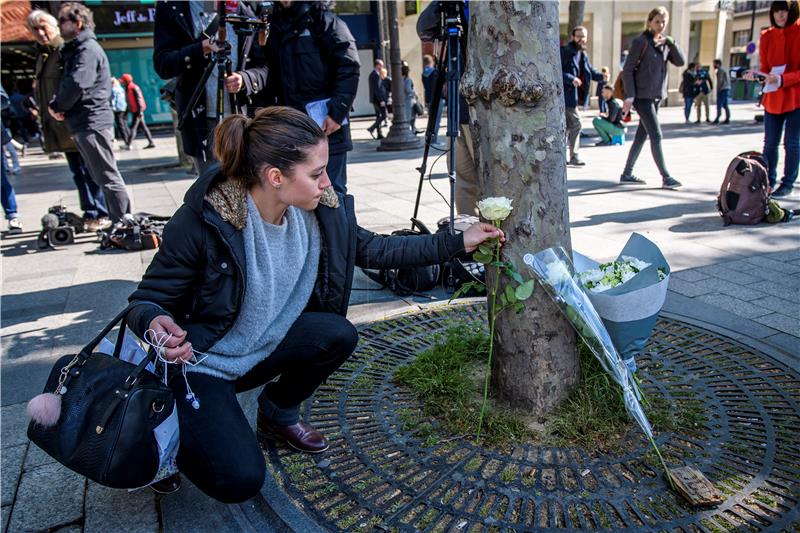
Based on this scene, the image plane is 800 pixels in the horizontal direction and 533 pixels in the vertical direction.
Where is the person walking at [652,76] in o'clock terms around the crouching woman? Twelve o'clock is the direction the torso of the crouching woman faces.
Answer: The person walking is roughly at 9 o'clock from the crouching woman.

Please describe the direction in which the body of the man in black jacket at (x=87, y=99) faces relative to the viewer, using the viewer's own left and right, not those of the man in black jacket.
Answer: facing to the left of the viewer

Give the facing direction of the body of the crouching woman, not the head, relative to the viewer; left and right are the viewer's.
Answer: facing the viewer and to the right of the viewer

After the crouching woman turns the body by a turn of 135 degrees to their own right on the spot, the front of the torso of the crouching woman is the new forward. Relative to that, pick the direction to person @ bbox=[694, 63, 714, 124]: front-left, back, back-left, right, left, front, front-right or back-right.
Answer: back-right

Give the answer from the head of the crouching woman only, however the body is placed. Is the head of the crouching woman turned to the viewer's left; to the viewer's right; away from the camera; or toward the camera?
to the viewer's right

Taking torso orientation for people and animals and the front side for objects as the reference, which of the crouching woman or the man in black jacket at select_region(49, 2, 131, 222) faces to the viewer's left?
the man in black jacket

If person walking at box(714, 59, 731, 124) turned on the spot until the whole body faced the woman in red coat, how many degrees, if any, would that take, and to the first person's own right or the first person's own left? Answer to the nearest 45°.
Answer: approximately 90° to the first person's own left

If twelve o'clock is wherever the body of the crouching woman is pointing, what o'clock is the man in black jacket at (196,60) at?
The man in black jacket is roughly at 7 o'clock from the crouching woman.
